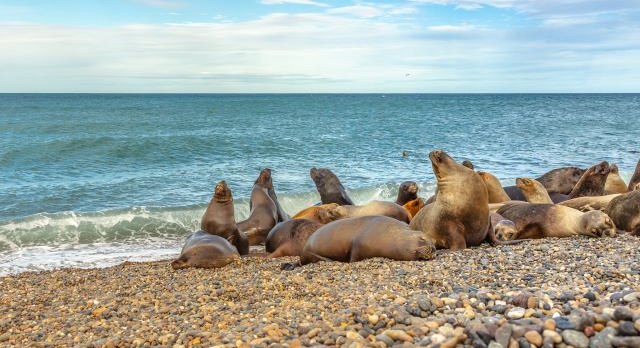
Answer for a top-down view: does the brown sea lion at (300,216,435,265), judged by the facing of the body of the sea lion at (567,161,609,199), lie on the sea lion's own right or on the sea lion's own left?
on the sea lion's own right

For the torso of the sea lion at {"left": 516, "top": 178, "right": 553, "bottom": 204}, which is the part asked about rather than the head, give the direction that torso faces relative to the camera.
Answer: to the viewer's left

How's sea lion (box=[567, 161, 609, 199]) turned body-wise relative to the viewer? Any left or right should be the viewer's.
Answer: facing to the right of the viewer

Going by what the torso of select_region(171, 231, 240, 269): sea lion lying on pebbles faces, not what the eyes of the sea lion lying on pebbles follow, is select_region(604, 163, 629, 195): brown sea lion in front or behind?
behind

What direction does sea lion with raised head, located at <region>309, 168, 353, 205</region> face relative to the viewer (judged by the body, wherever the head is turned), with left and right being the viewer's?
facing to the left of the viewer

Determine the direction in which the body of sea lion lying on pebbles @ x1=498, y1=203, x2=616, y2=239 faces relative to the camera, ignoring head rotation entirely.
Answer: to the viewer's right

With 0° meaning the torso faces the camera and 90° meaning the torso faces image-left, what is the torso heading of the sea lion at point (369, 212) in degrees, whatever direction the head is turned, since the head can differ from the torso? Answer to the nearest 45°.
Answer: approximately 90°

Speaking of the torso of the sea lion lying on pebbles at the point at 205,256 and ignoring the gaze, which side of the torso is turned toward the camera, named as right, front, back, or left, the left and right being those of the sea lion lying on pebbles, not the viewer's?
left

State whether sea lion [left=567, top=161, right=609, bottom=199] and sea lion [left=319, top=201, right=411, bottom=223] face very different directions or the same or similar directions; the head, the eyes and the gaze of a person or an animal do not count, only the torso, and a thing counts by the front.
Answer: very different directions

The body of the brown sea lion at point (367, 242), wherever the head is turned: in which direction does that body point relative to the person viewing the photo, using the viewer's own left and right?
facing to the right of the viewer
